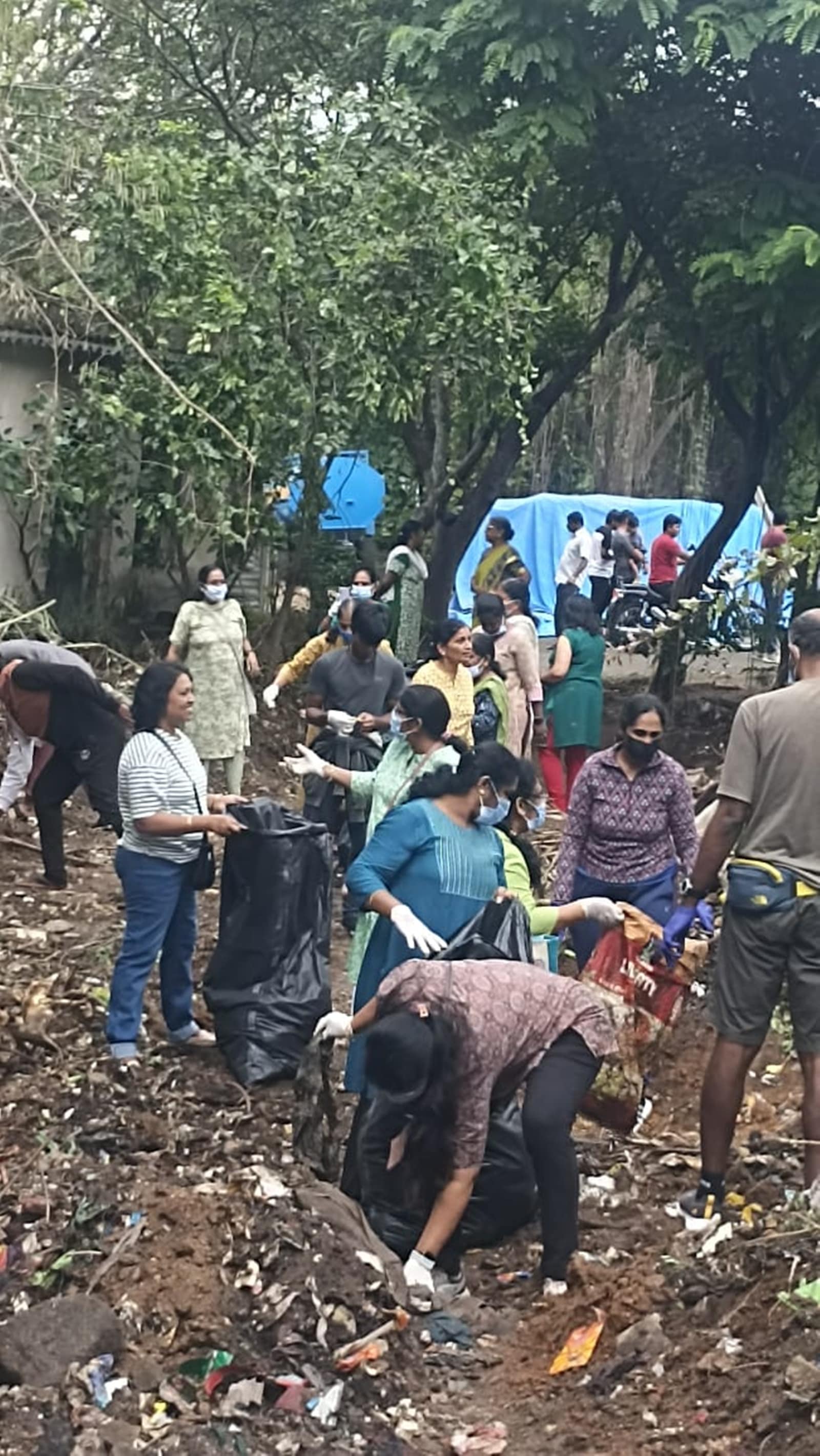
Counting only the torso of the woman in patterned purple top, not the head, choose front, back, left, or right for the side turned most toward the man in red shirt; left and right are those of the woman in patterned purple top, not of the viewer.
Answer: back

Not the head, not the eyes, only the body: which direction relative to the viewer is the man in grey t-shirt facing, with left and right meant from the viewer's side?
facing the viewer

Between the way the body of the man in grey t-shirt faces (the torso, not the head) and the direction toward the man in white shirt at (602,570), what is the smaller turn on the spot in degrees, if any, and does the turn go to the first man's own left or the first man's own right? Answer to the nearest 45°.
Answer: approximately 180°

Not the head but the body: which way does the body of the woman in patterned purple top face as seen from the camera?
toward the camera

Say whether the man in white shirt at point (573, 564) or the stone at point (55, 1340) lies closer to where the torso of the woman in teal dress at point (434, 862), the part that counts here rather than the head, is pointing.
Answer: the stone

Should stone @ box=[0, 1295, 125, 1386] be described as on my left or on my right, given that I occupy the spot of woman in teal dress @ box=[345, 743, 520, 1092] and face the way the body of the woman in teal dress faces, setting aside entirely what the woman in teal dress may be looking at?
on my right

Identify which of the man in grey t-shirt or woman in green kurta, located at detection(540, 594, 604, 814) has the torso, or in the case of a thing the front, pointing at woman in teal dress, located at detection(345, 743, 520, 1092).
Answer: the man in grey t-shirt

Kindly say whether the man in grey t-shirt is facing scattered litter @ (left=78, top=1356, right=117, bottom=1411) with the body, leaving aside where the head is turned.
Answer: yes

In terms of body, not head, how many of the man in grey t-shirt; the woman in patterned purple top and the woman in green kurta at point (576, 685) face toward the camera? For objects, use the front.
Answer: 2

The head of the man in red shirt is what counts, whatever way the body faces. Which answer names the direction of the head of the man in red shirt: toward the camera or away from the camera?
toward the camera

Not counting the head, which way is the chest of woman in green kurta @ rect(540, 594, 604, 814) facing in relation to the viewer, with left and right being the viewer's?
facing away from the viewer and to the left of the viewer

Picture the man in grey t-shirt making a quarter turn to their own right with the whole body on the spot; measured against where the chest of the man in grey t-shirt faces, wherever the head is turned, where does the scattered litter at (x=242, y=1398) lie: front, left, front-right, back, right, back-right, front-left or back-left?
left

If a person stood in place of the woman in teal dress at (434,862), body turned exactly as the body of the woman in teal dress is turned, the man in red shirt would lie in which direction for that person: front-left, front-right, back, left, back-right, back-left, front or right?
back-left

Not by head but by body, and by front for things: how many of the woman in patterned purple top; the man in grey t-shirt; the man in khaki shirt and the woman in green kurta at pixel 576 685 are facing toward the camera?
2
